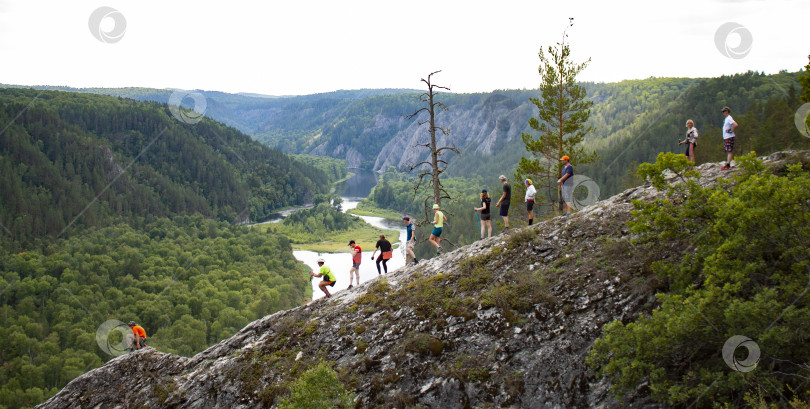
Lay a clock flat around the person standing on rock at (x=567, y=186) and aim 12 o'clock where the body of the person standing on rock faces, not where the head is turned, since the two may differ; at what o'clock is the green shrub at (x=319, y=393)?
The green shrub is roughly at 10 o'clock from the person standing on rock.

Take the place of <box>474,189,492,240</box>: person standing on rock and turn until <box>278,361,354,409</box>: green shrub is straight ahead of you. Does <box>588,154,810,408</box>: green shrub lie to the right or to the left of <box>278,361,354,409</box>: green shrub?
left

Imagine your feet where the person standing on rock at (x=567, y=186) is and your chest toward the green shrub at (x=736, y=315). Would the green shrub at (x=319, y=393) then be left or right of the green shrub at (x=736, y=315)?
right

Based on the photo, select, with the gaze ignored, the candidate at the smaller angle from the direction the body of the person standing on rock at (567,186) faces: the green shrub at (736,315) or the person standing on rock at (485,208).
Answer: the person standing on rock

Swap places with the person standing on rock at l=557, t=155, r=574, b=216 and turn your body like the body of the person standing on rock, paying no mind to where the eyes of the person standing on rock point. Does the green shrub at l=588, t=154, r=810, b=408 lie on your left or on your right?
on your left

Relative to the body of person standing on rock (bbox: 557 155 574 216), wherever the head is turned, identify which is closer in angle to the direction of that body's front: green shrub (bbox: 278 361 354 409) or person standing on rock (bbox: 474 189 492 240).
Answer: the person standing on rock

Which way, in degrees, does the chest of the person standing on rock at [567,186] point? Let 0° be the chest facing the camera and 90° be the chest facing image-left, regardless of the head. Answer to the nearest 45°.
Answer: approximately 90°

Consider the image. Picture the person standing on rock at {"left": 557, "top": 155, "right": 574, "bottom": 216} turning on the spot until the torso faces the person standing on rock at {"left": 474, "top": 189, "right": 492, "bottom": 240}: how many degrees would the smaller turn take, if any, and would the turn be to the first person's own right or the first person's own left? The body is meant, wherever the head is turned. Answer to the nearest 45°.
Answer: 0° — they already face them
